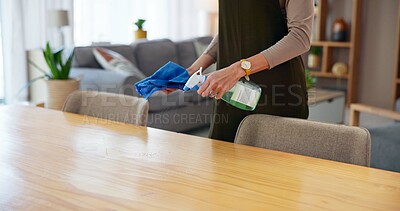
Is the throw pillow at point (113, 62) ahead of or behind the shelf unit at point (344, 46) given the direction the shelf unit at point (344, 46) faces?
ahead

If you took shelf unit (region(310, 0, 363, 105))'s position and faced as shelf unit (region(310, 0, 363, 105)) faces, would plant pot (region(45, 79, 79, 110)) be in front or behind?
in front

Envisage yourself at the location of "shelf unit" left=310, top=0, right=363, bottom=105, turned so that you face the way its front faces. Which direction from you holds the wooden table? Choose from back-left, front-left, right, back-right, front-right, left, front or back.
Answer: front-left

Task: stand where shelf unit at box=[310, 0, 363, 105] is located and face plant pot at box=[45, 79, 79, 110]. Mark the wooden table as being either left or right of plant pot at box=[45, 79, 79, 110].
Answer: left

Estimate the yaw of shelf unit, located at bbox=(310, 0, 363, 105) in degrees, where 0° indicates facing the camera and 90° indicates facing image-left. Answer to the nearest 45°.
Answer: approximately 45°

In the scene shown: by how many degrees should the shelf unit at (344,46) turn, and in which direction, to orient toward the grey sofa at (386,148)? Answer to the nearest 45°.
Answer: approximately 45° to its left
